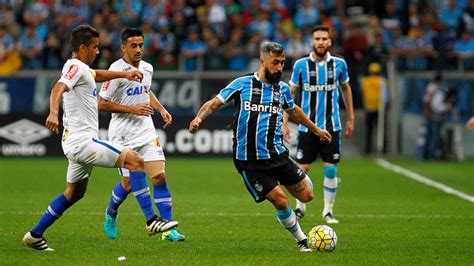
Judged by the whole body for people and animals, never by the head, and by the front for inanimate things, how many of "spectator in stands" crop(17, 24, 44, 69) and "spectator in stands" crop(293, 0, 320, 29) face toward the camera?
2

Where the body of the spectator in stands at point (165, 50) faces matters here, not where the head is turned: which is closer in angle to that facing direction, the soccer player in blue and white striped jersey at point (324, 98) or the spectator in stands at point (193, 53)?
the soccer player in blue and white striped jersey

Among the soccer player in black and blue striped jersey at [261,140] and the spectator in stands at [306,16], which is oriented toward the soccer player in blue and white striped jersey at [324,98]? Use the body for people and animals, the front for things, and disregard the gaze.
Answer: the spectator in stands

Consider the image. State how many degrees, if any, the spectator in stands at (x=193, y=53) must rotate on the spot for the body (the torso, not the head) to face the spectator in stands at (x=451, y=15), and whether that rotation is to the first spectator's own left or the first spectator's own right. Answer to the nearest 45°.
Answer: approximately 90° to the first spectator's own left

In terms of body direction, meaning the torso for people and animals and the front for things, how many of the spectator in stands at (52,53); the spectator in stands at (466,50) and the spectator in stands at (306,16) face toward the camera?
3

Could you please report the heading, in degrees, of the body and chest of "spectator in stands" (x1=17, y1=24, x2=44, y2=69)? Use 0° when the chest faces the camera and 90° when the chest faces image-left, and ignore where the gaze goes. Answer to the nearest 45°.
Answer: approximately 0°

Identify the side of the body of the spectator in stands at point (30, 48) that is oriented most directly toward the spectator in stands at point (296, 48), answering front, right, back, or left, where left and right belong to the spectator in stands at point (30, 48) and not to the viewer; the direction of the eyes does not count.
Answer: left

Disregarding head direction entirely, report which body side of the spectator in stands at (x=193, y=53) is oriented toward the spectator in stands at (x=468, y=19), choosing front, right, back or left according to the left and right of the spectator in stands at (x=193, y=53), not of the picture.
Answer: left

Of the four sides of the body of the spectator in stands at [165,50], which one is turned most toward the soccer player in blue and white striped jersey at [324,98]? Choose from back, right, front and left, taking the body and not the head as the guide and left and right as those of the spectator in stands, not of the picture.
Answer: front

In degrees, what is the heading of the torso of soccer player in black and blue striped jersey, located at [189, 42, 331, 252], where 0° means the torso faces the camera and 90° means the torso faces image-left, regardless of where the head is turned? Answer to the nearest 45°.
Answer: approximately 315°
